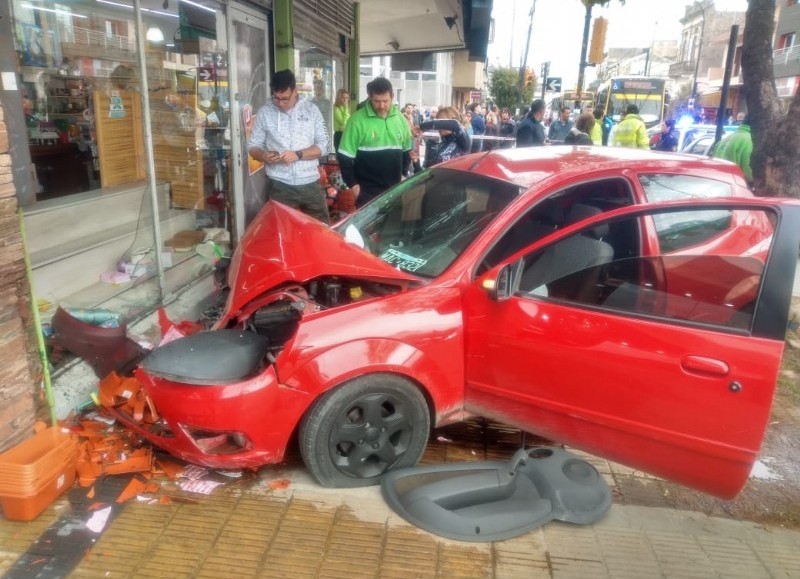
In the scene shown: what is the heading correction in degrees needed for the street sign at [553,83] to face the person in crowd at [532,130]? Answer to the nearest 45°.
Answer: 0° — it already faces them

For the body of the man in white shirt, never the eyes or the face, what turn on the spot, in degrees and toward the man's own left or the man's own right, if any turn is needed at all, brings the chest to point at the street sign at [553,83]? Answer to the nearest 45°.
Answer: approximately 135° to the man's own left

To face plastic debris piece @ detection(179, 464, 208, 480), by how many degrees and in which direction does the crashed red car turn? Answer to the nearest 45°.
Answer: approximately 45° to its right

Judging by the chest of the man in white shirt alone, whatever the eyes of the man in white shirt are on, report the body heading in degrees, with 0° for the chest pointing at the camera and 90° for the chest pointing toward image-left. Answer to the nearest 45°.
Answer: approximately 0°

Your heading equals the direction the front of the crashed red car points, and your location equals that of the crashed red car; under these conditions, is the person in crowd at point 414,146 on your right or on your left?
on your right

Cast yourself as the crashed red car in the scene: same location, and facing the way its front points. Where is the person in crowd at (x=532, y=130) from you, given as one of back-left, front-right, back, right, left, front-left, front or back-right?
back-right

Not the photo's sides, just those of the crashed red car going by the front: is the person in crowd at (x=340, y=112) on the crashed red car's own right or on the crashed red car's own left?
on the crashed red car's own right

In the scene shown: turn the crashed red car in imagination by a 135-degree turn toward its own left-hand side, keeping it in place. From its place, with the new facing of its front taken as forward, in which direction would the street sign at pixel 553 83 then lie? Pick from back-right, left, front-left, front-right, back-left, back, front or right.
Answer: left

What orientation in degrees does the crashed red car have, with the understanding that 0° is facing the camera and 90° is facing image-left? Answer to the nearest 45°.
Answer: approximately 45°

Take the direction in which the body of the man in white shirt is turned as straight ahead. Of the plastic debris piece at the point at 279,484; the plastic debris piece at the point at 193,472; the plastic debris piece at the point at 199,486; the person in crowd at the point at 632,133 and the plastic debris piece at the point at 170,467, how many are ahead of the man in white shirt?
4

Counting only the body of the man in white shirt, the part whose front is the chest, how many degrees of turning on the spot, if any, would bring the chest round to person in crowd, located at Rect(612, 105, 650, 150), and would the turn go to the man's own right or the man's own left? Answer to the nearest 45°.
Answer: approximately 135° to the man's own left
